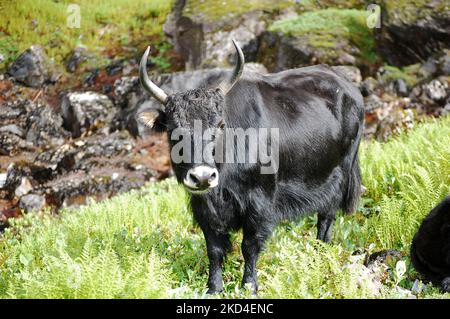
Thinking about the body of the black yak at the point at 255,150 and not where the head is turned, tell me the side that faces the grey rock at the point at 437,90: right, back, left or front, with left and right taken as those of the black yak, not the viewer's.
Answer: back

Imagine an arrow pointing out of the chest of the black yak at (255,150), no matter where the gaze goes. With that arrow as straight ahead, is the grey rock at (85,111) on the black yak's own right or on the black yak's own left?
on the black yak's own right

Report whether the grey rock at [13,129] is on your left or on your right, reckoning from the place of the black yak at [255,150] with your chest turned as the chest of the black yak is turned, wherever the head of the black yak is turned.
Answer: on your right

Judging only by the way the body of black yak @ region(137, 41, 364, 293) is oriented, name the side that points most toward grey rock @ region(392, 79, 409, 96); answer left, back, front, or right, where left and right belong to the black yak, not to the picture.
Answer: back

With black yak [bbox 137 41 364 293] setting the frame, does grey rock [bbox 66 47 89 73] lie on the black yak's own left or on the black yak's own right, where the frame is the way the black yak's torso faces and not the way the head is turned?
on the black yak's own right

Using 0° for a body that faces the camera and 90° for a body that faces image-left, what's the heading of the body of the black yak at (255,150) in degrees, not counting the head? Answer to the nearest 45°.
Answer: approximately 45°

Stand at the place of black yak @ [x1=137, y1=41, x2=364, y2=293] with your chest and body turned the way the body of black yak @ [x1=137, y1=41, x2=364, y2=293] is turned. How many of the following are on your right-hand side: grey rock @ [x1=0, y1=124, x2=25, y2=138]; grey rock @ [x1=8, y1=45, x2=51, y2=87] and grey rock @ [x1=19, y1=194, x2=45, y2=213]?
3

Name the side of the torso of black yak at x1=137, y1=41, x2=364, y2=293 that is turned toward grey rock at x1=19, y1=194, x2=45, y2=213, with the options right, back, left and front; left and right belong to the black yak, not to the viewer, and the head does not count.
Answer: right

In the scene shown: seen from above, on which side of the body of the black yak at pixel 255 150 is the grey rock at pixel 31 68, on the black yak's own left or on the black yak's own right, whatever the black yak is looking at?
on the black yak's own right

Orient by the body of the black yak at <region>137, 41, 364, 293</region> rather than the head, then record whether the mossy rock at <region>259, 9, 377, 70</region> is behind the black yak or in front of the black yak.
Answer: behind

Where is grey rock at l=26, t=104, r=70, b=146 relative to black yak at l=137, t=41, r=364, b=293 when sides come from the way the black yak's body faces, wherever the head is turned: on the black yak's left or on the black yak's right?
on the black yak's right
